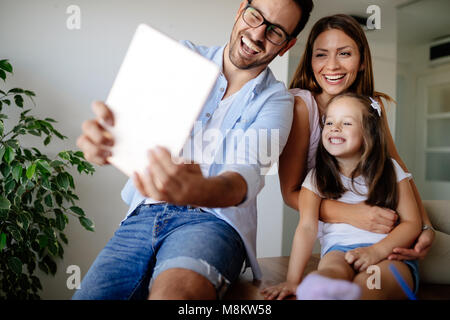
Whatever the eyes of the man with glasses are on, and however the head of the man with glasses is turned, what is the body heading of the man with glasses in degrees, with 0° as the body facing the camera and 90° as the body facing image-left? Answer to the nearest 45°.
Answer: approximately 45°

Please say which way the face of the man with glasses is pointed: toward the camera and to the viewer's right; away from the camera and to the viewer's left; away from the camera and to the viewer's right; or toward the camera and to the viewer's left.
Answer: toward the camera and to the viewer's left

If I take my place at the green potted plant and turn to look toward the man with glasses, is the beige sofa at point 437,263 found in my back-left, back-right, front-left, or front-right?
front-left

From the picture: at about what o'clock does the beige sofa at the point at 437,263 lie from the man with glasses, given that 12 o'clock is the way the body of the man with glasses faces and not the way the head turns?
The beige sofa is roughly at 7 o'clock from the man with glasses.

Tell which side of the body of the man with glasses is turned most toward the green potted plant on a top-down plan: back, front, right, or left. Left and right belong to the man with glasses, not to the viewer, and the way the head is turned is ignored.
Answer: right

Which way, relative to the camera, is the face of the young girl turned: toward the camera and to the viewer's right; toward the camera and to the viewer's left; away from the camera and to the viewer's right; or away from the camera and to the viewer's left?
toward the camera and to the viewer's left
